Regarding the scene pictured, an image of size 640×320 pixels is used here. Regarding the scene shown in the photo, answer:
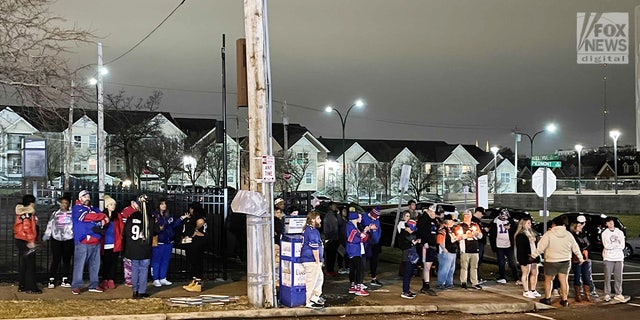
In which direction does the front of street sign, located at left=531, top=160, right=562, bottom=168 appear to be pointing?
toward the camera

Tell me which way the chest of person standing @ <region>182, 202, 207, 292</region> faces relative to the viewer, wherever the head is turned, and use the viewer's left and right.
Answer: facing to the left of the viewer

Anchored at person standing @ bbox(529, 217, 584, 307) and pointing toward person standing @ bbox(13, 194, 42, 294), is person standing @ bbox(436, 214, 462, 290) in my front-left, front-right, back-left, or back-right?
front-right

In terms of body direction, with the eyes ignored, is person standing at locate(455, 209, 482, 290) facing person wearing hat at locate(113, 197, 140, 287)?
no

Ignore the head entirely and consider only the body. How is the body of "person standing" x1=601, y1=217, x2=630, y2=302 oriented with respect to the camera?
toward the camera

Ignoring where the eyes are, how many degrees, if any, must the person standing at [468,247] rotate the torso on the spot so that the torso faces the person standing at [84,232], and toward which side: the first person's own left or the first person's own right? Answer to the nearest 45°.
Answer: approximately 45° to the first person's own right

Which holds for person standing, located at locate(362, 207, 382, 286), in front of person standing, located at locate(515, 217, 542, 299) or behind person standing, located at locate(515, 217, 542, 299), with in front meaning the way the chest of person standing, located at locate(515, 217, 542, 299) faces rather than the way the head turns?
behind

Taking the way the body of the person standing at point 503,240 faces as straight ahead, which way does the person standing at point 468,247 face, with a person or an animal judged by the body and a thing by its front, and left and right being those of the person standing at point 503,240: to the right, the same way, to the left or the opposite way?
the same way

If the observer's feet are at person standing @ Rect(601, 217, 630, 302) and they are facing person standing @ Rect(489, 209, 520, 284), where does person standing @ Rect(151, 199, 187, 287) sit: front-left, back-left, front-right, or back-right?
front-left

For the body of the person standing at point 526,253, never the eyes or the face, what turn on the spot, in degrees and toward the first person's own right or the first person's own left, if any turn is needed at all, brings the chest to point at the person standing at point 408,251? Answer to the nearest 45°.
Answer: approximately 135° to the first person's own right

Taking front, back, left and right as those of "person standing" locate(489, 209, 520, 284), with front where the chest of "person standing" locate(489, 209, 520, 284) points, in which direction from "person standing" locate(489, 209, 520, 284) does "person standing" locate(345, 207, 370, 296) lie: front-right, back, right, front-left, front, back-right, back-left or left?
front-right

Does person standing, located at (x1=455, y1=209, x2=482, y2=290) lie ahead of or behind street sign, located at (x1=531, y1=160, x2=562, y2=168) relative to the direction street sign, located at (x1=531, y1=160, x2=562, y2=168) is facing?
ahead

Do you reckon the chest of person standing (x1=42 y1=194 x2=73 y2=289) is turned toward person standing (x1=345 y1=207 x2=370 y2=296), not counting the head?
no

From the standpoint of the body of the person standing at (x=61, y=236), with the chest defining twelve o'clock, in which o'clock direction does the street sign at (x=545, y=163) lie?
The street sign is roughly at 9 o'clock from the person standing.
